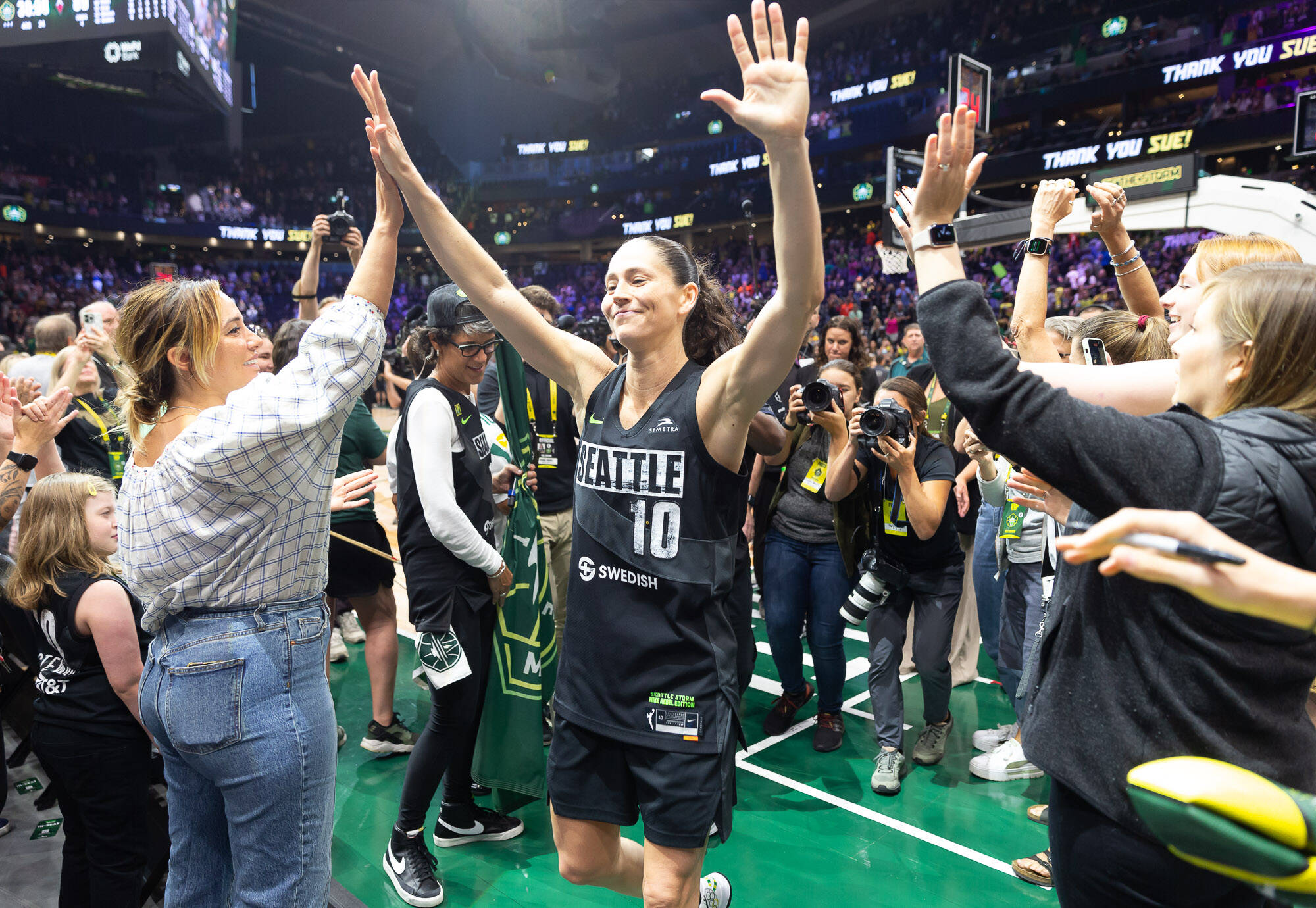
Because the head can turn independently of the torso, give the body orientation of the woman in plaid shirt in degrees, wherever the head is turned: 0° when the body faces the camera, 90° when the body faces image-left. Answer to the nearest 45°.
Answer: approximately 225°

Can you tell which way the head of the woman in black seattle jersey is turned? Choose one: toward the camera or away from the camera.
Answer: toward the camera

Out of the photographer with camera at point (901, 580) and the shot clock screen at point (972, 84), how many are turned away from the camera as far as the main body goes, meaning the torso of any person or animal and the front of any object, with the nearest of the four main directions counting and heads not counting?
0

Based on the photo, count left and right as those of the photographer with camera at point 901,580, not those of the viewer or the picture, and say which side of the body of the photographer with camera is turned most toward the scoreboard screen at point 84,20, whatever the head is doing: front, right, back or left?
right

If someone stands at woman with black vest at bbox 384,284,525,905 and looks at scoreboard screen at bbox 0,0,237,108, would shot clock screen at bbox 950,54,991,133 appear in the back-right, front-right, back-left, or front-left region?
front-right

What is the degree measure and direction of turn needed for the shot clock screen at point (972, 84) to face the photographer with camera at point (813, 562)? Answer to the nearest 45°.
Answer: approximately 45° to its right

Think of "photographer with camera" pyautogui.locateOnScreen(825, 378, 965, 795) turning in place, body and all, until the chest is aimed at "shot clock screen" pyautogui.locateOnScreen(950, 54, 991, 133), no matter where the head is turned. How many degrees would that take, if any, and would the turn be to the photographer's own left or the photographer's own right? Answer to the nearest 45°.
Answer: approximately 135° to the photographer's own right

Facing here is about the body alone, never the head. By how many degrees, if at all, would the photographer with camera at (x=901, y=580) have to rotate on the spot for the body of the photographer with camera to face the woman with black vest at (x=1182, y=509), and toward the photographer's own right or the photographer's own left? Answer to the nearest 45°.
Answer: approximately 45° to the photographer's own left

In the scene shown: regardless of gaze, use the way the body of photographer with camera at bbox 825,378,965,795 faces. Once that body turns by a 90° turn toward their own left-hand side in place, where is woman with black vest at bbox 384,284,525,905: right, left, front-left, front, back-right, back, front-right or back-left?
right

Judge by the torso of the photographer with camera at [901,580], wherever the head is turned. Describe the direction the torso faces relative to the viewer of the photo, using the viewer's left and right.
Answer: facing the viewer and to the left of the viewer

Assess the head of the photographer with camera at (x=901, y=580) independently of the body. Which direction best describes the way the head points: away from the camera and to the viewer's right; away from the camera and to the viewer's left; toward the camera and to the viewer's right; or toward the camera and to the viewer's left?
toward the camera and to the viewer's left
